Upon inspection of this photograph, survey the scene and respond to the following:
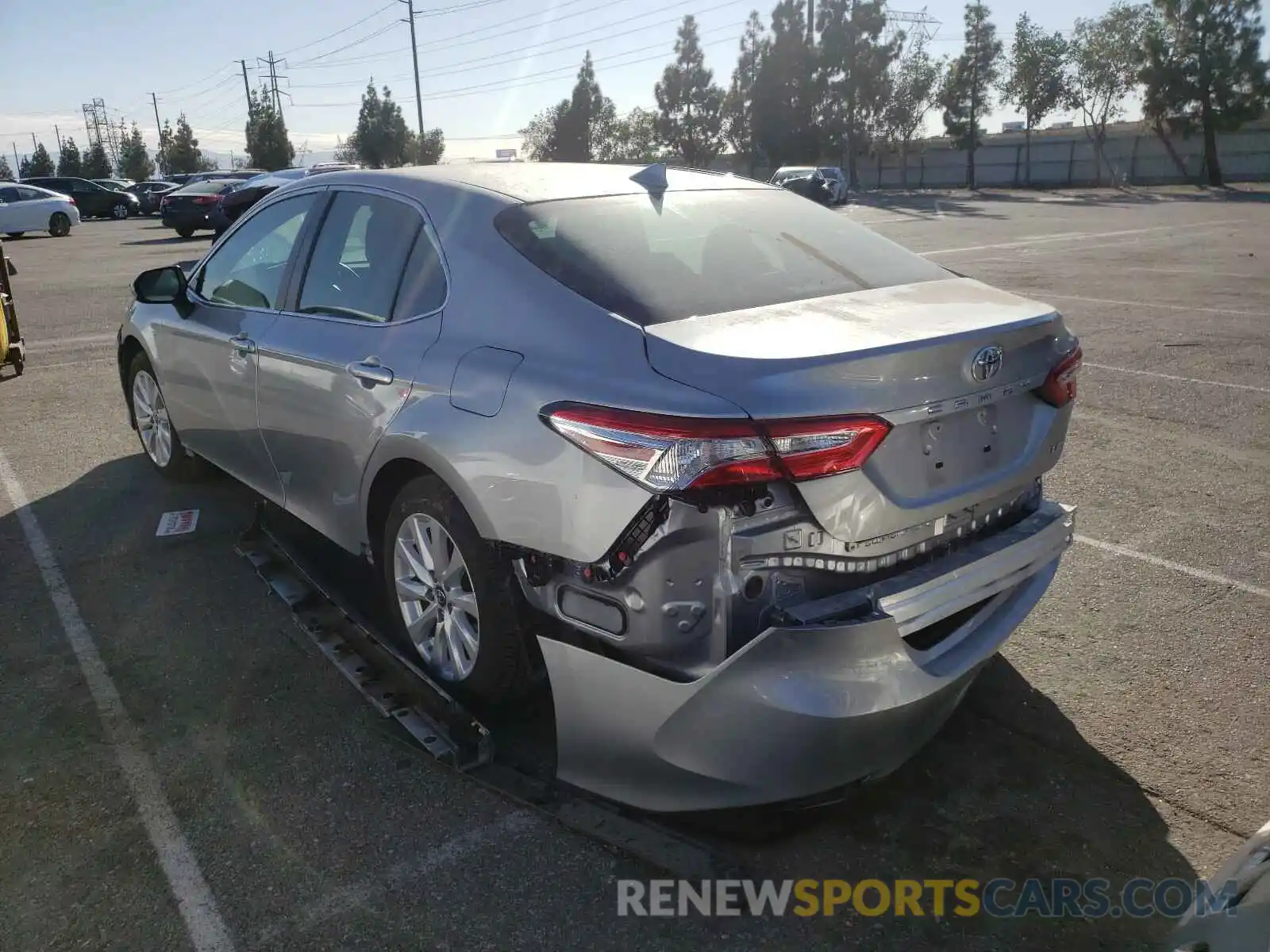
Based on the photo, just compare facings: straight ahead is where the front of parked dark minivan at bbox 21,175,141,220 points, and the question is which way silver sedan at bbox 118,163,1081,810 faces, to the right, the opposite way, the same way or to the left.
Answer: to the left

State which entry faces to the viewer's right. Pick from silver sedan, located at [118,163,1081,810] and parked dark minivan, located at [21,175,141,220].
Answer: the parked dark minivan

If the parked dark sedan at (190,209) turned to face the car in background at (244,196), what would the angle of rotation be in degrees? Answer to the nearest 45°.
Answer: approximately 90° to its right

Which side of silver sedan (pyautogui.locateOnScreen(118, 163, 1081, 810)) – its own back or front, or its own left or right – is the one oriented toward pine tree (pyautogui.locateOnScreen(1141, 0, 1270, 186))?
right

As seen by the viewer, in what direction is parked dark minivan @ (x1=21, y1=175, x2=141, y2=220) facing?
to the viewer's right

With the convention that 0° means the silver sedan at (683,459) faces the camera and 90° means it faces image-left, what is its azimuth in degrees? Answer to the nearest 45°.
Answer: approximately 135°

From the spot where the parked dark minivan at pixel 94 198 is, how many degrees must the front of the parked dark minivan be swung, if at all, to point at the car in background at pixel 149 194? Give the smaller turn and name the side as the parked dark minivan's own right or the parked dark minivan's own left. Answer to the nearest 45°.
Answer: approximately 45° to the parked dark minivan's own left

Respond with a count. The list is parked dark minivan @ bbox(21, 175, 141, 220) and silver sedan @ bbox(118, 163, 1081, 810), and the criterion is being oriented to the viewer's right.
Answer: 1
